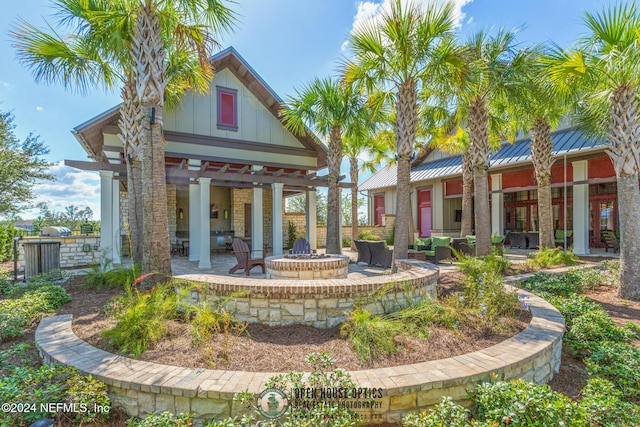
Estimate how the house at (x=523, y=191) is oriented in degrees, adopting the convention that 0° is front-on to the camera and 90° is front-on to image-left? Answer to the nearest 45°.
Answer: approximately 45°

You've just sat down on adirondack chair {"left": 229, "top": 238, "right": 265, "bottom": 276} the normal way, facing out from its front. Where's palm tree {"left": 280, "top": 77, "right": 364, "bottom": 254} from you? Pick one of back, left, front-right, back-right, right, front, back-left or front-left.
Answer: left

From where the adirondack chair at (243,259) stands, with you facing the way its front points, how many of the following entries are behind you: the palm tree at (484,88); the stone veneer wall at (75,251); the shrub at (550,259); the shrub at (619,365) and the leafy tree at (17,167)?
2

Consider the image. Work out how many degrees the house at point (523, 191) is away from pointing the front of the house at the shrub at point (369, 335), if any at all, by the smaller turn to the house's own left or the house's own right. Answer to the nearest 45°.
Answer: approximately 45° to the house's own left

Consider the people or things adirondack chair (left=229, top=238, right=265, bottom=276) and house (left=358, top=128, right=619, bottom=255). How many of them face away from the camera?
0

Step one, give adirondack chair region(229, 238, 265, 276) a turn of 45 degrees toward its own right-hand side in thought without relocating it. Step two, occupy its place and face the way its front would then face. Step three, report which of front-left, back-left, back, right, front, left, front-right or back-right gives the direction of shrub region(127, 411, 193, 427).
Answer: front

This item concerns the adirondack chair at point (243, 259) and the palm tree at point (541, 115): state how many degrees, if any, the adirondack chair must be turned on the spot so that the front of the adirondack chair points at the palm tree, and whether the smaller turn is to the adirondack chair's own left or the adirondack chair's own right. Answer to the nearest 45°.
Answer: approximately 45° to the adirondack chair's own left

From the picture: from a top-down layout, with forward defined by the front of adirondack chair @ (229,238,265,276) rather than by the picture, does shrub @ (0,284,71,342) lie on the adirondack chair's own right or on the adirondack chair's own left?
on the adirondack chair's own right

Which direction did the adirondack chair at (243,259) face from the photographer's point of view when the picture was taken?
facing the viewer and to the right of the viewer
